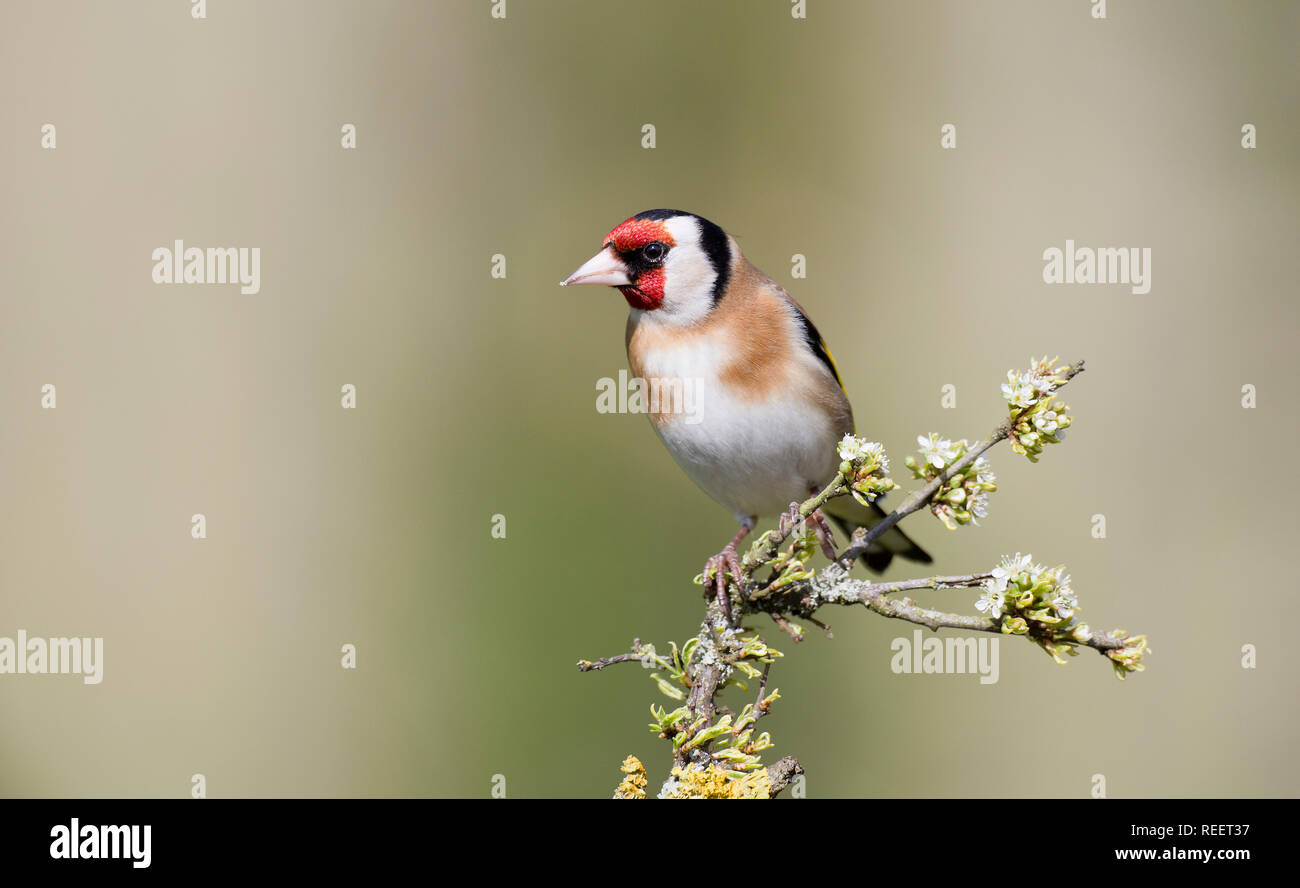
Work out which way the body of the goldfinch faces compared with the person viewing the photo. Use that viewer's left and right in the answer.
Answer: facing the viewer and to the left of the viewer
